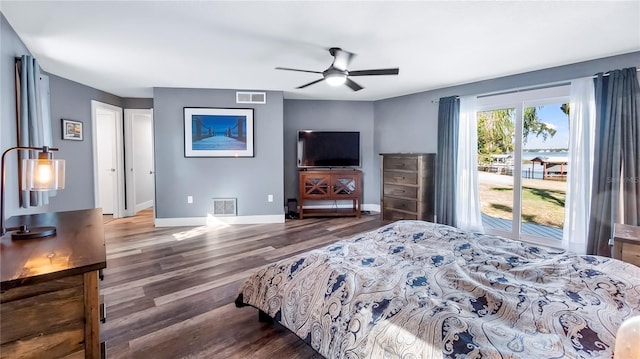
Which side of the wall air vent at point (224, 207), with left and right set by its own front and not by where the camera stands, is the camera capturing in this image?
front

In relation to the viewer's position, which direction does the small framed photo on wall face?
facing the viewer and to the right of the viewer

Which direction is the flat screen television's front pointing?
toward the camera

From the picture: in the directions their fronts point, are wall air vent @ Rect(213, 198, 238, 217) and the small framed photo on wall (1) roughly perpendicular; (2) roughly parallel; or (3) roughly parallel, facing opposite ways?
roughly perpendicular

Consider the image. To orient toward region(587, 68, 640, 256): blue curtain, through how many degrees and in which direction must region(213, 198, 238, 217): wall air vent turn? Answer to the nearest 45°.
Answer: approximately 45° to its left

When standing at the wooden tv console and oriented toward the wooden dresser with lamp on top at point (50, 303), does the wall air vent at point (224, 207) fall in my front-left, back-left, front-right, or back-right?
front-right

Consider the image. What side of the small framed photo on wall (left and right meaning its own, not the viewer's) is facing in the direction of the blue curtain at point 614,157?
front

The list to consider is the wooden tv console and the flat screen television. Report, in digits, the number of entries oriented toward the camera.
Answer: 2

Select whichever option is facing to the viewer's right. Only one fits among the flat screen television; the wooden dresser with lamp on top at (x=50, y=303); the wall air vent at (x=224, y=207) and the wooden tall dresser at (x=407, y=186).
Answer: the wooden dresser with lamp on top at (x=50, y=303)

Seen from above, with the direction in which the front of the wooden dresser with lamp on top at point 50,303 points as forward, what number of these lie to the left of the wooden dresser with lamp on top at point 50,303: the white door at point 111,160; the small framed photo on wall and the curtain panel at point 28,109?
3

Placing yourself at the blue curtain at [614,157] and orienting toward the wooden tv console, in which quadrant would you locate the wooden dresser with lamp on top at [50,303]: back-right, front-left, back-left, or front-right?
front-left

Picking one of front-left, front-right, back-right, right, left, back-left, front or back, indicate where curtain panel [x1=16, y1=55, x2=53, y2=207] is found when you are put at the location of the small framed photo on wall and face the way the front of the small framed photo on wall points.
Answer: front-right

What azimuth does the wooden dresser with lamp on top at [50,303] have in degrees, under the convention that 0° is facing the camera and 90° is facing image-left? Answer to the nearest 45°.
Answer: approximately 270°

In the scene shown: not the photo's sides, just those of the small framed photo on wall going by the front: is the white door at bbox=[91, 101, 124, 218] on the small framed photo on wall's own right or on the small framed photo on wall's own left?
on the small framed photo on wall's own left
